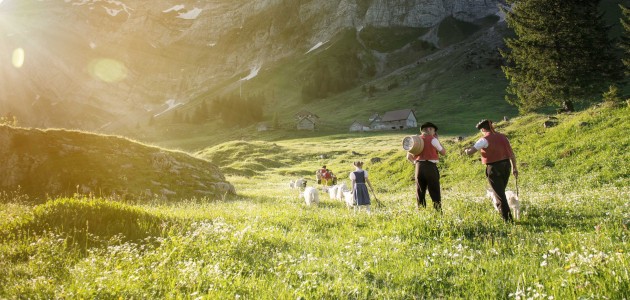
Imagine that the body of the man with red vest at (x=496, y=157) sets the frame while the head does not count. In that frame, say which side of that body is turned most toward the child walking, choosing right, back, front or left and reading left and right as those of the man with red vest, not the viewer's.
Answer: front

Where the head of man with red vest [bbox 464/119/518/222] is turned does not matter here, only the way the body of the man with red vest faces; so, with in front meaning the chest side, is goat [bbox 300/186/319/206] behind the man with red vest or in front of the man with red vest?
in front

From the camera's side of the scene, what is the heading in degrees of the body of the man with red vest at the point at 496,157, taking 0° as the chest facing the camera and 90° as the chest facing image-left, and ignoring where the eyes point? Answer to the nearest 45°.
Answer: approximately 135°

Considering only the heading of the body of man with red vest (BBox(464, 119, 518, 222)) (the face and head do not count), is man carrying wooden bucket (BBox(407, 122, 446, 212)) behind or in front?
in front

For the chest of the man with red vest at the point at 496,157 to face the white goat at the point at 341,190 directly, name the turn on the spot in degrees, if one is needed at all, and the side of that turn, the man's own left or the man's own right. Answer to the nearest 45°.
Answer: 0° — they already face it
